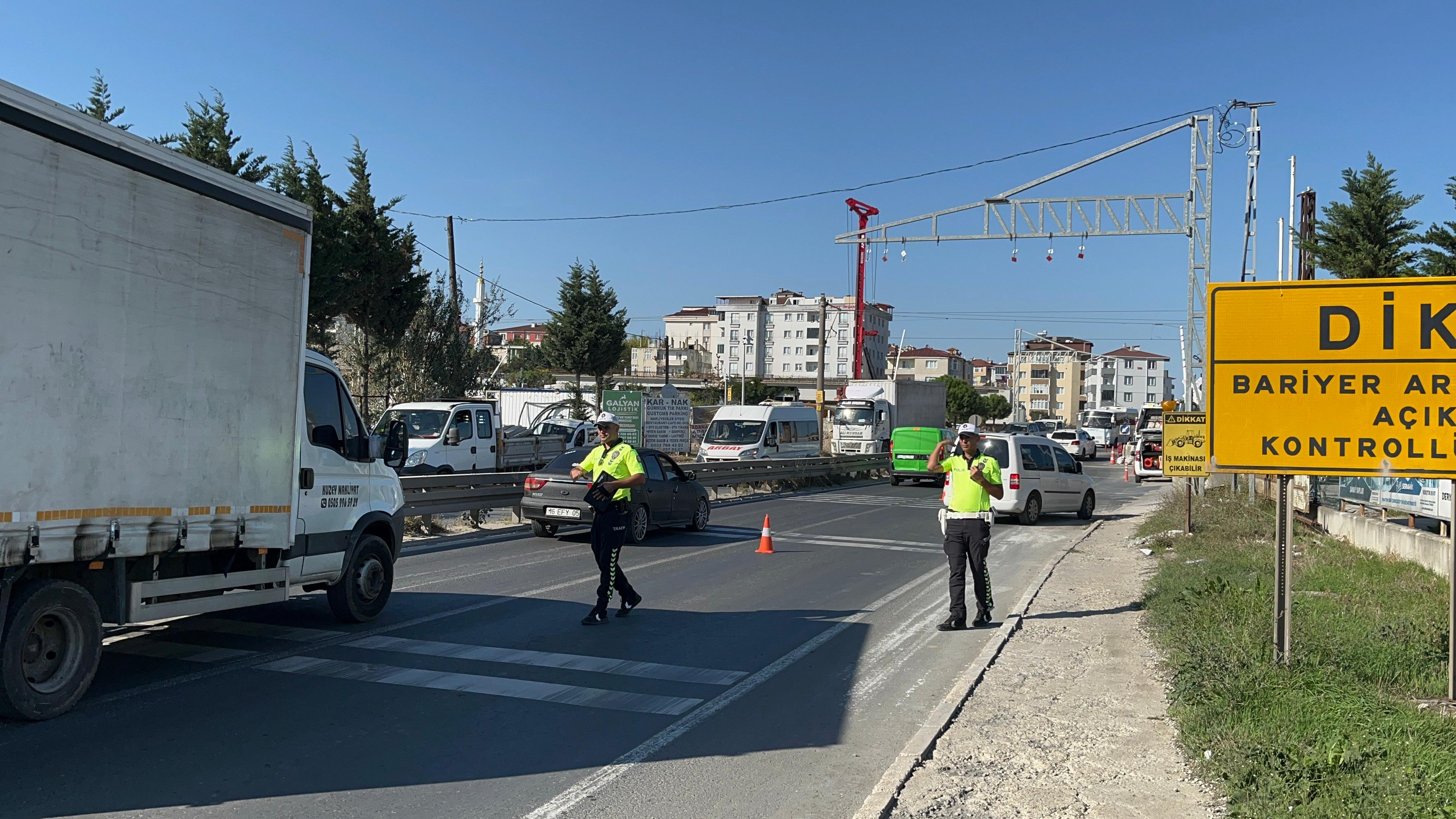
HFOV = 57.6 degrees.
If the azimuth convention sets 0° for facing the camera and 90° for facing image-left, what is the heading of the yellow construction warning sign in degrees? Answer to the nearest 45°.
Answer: approximately 0°

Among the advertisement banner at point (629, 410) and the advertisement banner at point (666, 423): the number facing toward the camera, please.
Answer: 2

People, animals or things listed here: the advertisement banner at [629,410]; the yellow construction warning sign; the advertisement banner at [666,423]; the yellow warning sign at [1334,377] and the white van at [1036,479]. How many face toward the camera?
4

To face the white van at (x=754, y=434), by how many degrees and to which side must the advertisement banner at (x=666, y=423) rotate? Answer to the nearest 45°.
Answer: approximately 135° to its left

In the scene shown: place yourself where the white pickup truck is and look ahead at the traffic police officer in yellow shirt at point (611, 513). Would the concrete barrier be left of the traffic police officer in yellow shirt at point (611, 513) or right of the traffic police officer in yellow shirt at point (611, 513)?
left

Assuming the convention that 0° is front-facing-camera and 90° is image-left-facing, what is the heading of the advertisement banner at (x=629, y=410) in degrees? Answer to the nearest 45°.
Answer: approximately 0°

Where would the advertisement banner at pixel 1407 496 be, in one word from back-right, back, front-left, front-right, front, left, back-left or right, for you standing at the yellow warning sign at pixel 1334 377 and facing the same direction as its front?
back

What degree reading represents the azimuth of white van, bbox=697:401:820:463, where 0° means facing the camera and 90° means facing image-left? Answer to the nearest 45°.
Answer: approximately 45°

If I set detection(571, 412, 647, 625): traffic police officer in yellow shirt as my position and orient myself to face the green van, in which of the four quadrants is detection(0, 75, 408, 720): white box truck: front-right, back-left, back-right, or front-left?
back-left
